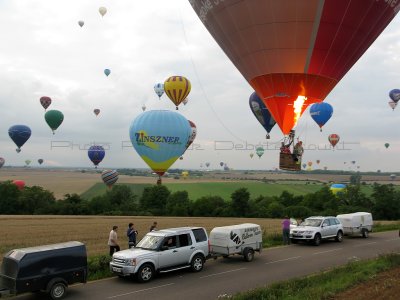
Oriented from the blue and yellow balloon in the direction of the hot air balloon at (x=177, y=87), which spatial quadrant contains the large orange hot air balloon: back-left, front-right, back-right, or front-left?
back-right

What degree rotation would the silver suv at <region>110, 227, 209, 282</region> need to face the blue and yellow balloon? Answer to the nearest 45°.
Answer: approximately 135° to its right

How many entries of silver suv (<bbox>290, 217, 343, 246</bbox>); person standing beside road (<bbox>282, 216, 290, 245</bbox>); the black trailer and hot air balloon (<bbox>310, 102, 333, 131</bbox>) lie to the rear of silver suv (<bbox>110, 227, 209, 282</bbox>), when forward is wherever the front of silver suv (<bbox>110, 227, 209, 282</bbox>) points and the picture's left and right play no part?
3

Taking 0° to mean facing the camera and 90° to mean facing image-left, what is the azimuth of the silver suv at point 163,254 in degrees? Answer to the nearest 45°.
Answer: approximately 45°

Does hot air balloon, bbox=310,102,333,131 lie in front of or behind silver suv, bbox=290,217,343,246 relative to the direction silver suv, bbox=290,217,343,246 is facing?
behind

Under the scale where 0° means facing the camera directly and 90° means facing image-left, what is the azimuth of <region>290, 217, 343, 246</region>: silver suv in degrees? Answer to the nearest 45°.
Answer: approximately 45°

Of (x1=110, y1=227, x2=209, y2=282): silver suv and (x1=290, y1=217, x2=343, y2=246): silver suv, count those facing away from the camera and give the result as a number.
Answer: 0

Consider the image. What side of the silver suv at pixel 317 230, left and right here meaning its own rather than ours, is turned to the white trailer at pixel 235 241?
front
